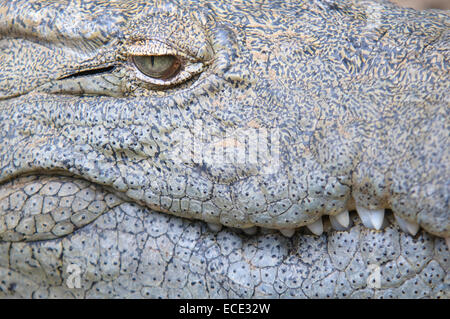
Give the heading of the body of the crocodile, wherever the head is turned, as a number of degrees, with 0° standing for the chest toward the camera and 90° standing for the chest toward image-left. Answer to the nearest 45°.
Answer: approximately 270°
